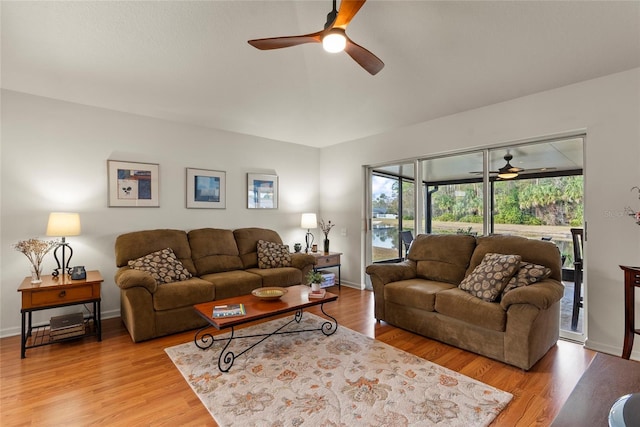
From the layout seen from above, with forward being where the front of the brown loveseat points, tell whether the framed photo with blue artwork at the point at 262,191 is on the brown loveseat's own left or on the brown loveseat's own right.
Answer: on the brown loveseat's own right

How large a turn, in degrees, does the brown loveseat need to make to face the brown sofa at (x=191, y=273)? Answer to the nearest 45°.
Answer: approximately 45° to its right

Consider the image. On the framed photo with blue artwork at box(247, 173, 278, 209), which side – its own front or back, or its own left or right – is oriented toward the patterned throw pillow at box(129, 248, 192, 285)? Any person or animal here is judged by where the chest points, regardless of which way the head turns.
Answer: right

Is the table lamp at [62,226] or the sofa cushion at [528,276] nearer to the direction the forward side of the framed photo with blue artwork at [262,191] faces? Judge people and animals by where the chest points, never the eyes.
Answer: the sofa cushion

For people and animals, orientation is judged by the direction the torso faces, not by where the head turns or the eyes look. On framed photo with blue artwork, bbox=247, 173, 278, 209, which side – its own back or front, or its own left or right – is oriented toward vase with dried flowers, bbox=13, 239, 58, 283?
right

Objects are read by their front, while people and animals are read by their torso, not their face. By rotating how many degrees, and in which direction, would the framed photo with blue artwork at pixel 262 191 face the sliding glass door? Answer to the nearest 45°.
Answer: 0° — it already faces it

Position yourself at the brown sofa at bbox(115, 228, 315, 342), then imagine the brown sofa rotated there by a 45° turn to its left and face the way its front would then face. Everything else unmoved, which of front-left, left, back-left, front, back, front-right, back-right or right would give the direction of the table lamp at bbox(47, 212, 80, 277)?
back

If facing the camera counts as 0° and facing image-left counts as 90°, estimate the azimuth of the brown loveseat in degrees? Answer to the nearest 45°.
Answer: approximately 45°

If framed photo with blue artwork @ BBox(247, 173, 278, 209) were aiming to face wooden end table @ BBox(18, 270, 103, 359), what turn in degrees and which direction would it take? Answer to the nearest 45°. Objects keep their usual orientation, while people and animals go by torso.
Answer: approximately 90° to its right

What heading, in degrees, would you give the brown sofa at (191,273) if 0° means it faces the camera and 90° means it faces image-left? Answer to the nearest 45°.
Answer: approximately 315°
